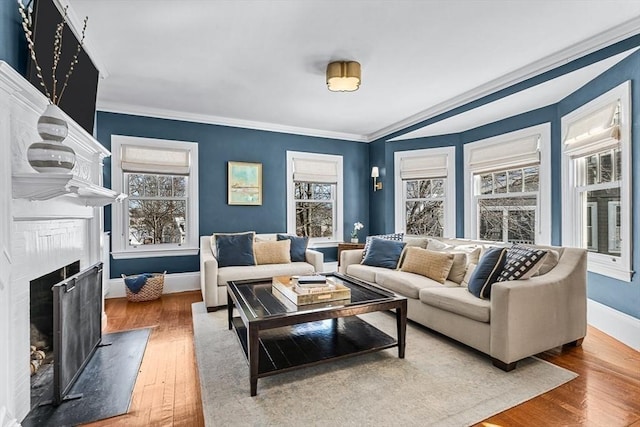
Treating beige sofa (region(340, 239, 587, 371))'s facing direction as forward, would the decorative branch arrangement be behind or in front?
in front

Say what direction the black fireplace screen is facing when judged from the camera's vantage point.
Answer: facing the viewer and to the right of the viewer

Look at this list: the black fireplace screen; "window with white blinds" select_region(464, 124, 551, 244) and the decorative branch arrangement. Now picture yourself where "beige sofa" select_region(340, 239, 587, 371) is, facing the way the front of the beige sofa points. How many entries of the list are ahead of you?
2

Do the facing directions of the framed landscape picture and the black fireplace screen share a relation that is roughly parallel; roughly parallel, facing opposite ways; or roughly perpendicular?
roughly perpendicular

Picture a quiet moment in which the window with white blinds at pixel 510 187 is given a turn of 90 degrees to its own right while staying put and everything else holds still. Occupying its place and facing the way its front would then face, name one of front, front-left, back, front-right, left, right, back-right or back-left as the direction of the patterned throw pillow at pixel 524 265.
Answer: back-left

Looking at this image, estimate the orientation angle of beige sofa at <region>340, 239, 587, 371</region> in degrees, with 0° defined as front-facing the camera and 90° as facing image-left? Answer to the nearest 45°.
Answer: approximately 45°

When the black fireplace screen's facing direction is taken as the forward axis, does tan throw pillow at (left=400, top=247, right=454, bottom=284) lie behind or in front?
in front

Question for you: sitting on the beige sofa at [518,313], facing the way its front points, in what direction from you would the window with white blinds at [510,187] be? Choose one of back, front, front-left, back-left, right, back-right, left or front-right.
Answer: back-right

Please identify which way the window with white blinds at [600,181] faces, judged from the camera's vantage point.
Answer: facing the viewer and to the left of the viewer

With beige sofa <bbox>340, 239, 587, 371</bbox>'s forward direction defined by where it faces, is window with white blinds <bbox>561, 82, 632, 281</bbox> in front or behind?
behind

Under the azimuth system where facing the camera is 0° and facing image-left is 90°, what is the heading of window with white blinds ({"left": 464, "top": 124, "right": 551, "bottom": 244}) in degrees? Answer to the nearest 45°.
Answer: approximately 45°

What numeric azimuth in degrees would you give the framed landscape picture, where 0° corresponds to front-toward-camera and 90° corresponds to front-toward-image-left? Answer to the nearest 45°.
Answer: approximately 0°

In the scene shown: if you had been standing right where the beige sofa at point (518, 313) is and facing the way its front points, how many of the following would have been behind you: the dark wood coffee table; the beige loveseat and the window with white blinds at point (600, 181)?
1

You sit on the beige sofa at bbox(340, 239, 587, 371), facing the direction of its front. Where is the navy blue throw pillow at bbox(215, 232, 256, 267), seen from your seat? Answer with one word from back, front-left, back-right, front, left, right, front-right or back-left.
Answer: front-right

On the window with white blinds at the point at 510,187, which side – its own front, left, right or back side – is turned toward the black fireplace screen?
front

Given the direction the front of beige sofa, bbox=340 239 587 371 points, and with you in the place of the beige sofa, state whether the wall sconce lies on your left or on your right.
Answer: on your right

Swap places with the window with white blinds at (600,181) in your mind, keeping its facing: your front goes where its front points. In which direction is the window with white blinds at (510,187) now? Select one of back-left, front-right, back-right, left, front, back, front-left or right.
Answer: right
